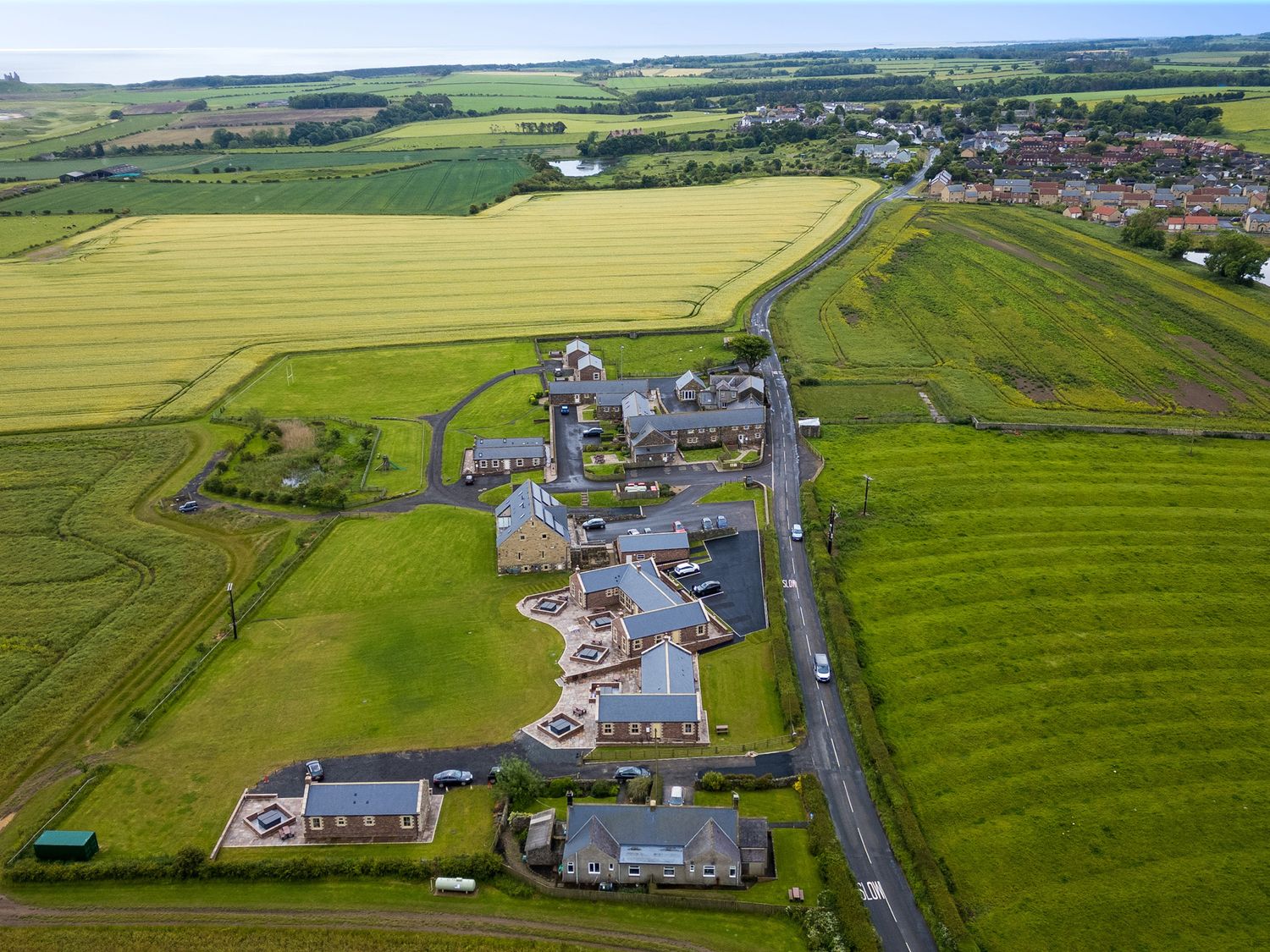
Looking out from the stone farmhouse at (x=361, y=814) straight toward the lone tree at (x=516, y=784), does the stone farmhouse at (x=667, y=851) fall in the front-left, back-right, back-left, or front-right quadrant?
front-right

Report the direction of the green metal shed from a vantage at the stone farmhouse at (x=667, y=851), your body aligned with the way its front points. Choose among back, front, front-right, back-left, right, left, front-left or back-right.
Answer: right

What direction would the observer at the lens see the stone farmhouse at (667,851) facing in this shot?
facing the viewer

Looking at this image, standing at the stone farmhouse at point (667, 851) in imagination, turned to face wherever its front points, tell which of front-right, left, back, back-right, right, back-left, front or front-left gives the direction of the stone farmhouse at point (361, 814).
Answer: right

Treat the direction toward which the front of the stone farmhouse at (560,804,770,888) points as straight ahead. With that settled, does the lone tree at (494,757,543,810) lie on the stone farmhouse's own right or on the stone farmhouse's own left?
on the stone farmhouse's own right

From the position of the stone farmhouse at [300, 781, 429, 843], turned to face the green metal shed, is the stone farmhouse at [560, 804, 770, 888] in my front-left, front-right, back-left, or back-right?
back-left
